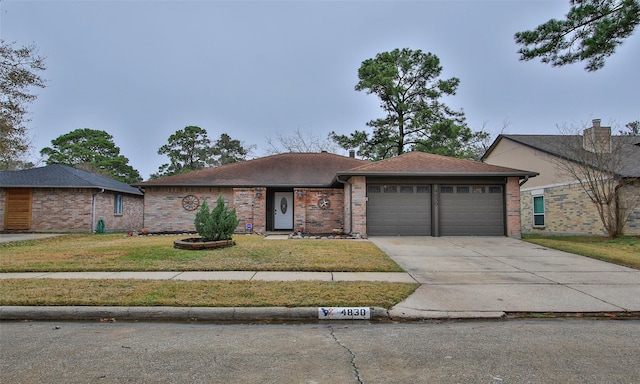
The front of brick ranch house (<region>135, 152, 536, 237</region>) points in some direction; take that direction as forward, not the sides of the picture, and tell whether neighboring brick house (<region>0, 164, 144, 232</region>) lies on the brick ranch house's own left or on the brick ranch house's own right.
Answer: on the brick ranch house's own right

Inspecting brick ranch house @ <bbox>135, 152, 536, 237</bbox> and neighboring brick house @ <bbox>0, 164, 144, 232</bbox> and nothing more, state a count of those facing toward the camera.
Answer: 2

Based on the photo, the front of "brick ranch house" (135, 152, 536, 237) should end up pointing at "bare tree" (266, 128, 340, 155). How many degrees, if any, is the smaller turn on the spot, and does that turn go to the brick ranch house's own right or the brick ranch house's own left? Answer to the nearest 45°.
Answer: approximately 180°

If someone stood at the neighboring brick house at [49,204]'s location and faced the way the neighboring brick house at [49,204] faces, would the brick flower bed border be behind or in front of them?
in front

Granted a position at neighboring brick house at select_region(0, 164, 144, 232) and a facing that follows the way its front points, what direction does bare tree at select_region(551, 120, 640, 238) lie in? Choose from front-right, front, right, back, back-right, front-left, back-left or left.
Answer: front-left

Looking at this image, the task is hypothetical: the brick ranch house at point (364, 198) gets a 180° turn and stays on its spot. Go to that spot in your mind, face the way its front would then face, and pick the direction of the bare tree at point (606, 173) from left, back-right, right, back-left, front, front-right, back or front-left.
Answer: right

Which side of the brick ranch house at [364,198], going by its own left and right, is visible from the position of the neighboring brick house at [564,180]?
left

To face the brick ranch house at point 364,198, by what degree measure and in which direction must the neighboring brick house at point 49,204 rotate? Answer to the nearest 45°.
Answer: approximately 45° to its left

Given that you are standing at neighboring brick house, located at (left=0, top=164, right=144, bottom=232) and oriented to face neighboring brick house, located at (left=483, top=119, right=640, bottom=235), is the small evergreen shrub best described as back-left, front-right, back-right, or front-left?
front-right

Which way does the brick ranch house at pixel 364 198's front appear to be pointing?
toward the camera

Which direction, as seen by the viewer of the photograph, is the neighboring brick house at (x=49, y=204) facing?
facing the viewer
